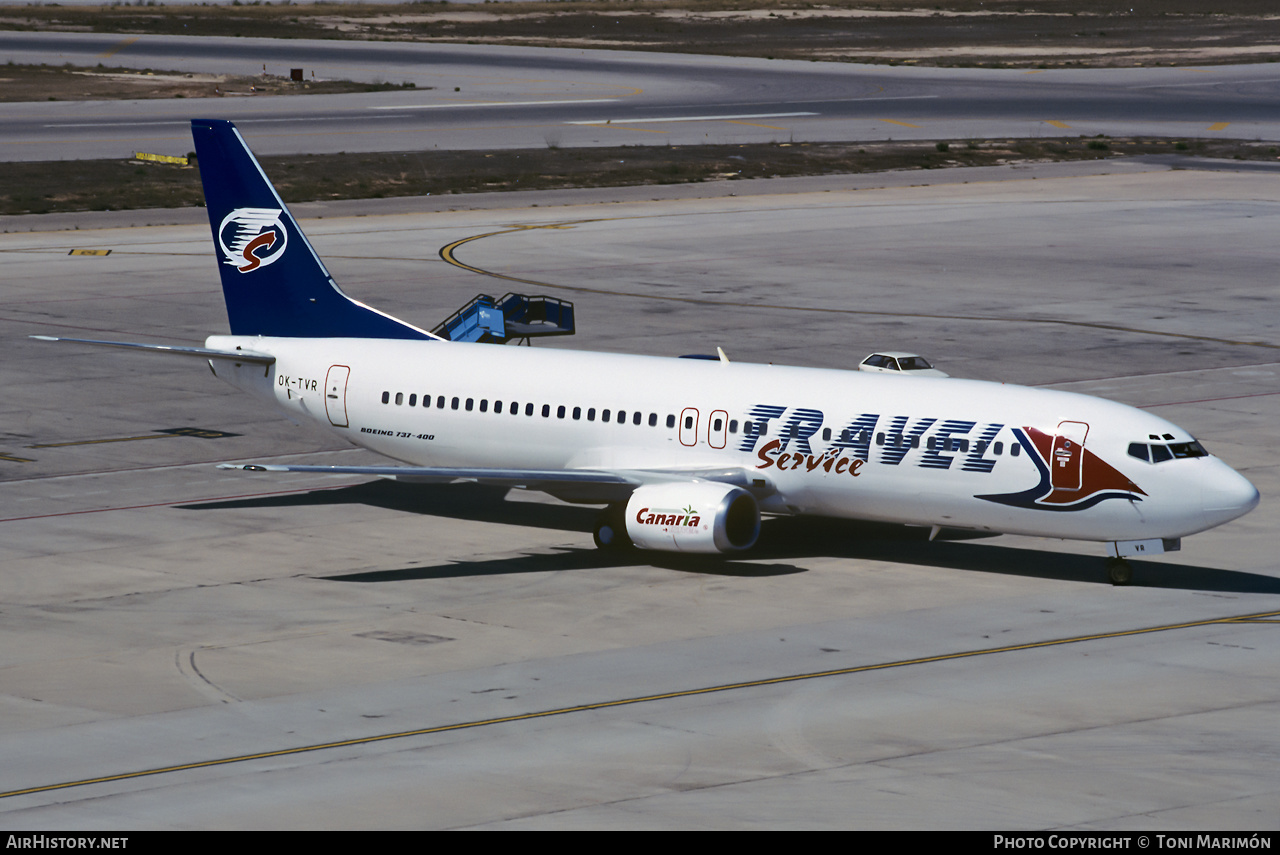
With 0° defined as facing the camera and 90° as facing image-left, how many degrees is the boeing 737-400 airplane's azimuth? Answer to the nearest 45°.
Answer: approximately 315°
